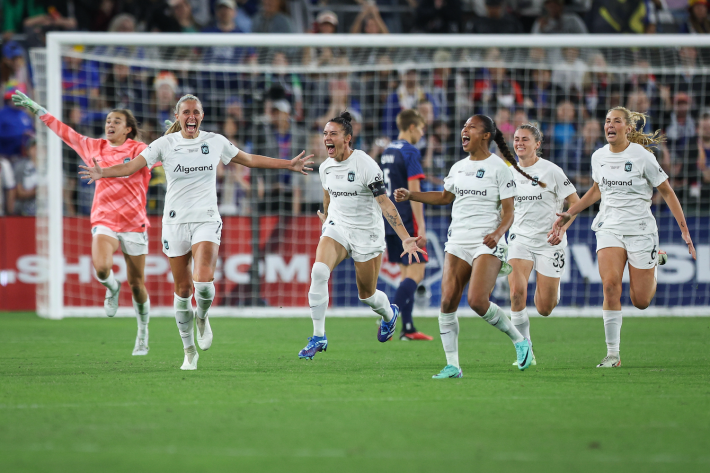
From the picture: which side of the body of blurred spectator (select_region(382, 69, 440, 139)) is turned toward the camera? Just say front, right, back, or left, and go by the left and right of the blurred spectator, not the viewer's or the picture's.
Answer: front

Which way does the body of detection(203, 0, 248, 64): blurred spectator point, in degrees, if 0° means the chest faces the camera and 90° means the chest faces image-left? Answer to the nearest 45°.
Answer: approximately 0°

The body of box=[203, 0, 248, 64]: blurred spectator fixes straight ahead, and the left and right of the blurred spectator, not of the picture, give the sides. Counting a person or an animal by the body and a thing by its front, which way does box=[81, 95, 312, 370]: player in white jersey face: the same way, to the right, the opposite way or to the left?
the same way

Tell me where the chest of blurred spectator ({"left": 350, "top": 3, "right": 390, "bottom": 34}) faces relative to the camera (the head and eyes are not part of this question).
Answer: toward the camera

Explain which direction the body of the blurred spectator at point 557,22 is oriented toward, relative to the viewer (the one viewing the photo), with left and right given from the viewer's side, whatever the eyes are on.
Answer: facing the viewer

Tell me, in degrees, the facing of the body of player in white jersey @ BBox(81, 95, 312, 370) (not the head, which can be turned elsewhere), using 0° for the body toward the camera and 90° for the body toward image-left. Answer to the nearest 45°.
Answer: approximately 0°

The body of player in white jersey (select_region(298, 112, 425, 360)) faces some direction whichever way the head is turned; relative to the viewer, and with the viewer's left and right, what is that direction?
facing the viewer and to the left of the viewer

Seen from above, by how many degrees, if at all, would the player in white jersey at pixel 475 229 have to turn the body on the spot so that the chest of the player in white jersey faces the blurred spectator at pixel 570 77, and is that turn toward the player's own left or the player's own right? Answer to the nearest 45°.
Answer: approximately 135° to the player's own right

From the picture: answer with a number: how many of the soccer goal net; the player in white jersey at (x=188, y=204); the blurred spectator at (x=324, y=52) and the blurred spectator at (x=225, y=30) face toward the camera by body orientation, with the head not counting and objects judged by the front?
4

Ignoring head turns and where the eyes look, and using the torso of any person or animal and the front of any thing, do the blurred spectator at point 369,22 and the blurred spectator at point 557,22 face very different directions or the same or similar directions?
same or similar directions

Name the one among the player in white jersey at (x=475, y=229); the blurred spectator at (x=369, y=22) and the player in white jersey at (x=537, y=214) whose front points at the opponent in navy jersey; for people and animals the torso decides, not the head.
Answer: the blurred spectator

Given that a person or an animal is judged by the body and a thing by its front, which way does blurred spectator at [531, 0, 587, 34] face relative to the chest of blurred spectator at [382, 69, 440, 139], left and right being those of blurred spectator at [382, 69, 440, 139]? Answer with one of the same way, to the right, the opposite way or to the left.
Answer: the same way

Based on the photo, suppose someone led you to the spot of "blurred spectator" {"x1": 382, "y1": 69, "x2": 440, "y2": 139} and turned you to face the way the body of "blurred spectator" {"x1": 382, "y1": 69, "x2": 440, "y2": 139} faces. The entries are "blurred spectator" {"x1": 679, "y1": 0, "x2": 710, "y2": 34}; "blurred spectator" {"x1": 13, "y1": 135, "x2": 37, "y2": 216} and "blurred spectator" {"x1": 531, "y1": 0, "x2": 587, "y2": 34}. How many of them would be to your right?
1

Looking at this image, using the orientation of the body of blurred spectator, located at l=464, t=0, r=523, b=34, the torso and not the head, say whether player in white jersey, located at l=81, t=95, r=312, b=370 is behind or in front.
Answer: in front

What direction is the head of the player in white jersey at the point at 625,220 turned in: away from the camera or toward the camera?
toward the camera

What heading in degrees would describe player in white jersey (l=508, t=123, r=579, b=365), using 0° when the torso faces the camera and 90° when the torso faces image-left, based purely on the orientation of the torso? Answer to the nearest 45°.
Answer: approximately 45°

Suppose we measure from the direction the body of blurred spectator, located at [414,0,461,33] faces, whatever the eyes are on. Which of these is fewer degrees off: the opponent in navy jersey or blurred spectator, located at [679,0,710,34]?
the opponent in navy jersey

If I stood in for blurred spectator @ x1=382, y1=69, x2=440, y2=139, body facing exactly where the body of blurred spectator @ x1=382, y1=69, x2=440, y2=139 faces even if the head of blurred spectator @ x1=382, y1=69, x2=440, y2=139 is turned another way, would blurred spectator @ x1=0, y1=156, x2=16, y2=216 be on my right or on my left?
on my right

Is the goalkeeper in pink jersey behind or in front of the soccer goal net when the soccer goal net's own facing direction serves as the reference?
in front
